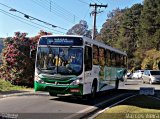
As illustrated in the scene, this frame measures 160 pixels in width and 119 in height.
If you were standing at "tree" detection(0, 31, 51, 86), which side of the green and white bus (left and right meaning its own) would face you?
right

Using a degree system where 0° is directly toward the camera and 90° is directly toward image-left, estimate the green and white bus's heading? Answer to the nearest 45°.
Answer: approximately 45°
